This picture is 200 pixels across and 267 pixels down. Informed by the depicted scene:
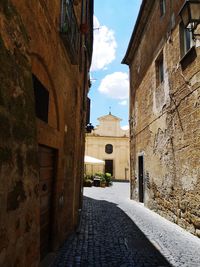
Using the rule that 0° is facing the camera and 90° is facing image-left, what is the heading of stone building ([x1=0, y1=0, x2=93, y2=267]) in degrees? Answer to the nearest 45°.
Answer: approximately 270°

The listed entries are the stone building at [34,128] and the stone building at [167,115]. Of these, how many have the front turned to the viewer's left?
1

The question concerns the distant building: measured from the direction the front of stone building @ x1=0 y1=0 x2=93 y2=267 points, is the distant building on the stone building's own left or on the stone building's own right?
on the stone building's own left

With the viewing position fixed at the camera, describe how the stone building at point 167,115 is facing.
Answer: facing to the left of the viewer

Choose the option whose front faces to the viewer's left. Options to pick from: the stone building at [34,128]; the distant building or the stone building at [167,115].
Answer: the stone building at [167,115]

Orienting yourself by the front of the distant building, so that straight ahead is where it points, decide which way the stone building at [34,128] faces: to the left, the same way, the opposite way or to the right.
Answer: to the left

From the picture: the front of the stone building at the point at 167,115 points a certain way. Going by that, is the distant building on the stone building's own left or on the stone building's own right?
on the stone building's own right

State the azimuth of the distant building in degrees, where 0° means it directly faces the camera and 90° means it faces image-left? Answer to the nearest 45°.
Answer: approximately 0°

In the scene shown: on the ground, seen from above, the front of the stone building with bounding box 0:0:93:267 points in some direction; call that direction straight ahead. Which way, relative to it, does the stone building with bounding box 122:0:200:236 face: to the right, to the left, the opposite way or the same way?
the opposite way

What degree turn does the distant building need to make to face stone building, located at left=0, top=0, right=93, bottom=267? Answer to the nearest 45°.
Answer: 0° — it already faces it

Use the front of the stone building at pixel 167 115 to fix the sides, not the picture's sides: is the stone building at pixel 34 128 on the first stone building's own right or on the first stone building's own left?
on the first stone building's own left
